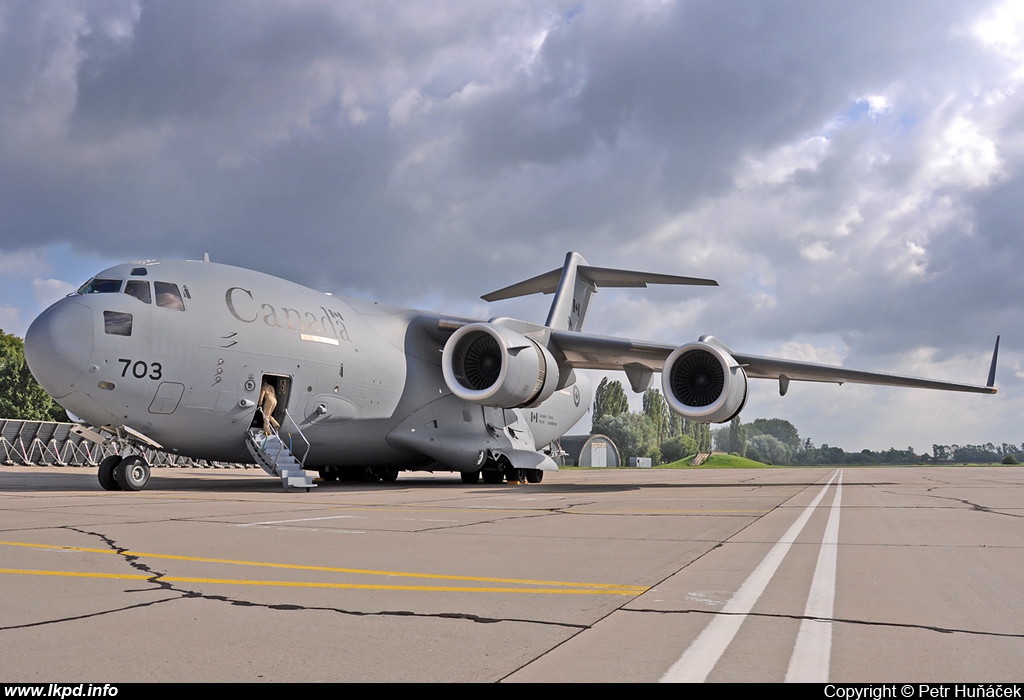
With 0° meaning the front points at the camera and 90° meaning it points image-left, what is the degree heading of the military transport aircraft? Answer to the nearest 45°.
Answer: approximately 45°

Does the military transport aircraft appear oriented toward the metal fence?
no
